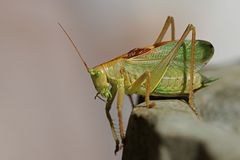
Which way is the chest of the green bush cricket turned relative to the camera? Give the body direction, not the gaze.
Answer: to the viewer's left
